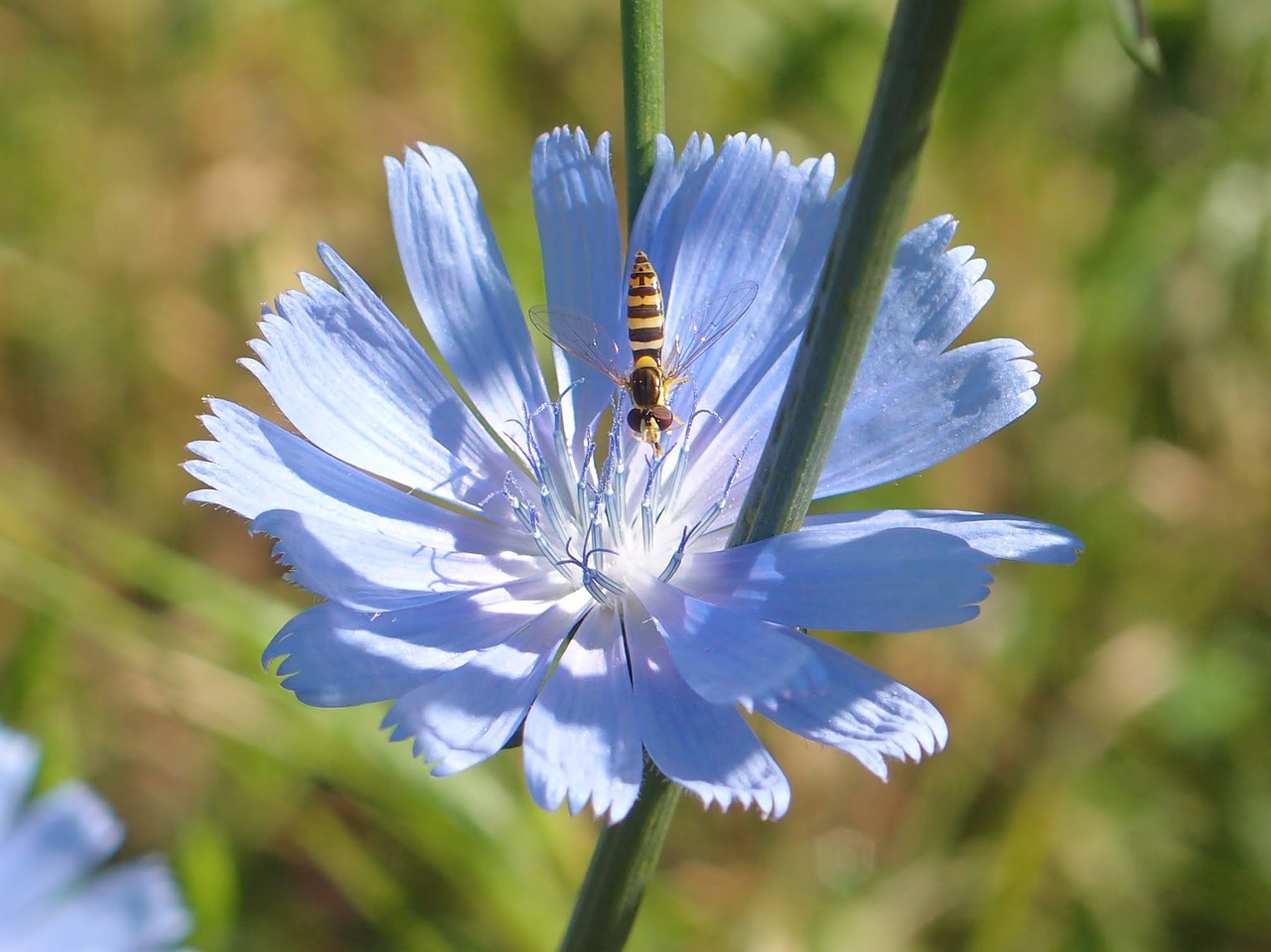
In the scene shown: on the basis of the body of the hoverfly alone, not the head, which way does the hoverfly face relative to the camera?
toward the camera
